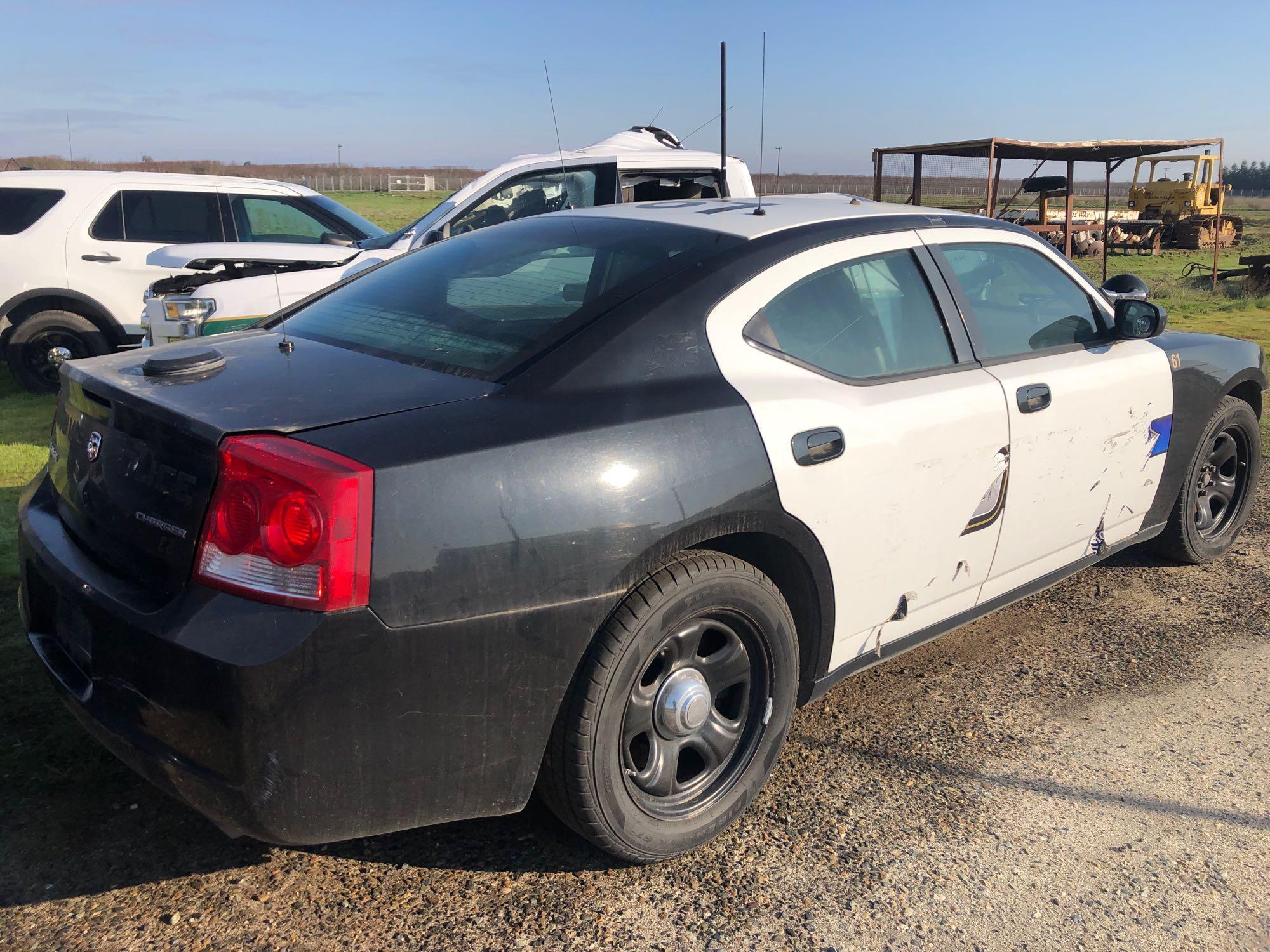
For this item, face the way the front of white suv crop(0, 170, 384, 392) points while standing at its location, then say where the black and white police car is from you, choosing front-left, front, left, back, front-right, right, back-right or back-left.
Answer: right

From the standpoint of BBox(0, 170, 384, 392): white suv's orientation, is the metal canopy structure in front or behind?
in front

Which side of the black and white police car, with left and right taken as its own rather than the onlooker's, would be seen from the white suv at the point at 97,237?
left

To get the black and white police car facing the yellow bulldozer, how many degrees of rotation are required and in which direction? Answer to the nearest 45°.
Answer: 0° — it already faces it

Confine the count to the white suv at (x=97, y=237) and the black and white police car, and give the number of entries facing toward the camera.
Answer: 0

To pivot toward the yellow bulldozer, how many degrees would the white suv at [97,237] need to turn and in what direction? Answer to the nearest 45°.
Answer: approximately 45° to its left

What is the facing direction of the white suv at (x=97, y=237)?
to the viewer's right

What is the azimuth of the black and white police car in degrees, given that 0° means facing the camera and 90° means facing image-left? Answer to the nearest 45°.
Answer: approximately 225°
